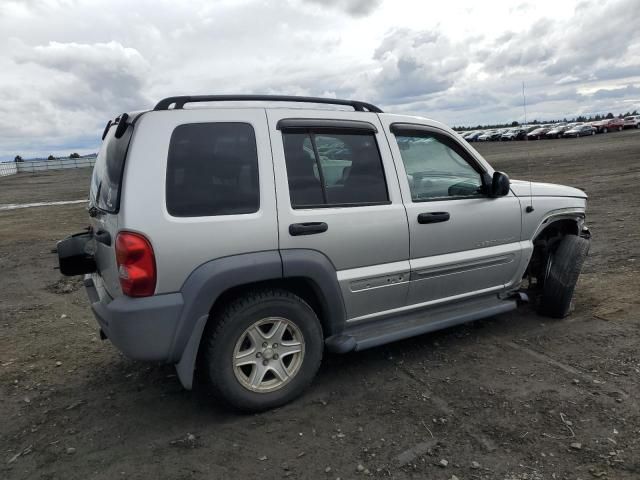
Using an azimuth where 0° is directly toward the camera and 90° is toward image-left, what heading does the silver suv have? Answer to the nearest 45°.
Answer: approximately 225°
